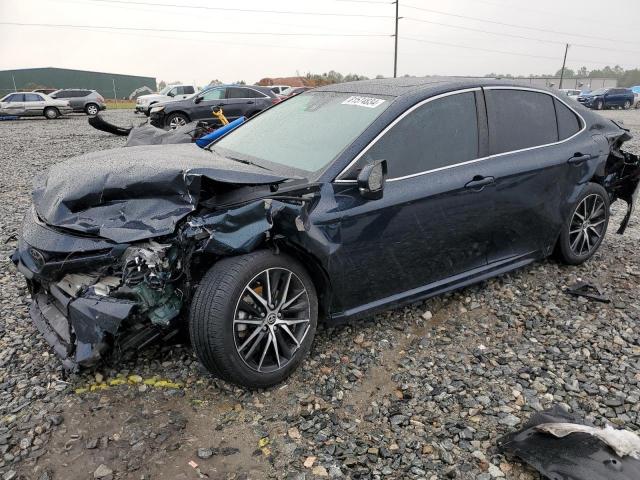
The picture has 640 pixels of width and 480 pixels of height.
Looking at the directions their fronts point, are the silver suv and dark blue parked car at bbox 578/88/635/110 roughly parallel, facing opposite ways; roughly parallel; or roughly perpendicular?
roughly parallel

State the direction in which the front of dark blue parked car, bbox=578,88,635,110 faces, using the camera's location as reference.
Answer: facing the viewer and to the left of the viewer

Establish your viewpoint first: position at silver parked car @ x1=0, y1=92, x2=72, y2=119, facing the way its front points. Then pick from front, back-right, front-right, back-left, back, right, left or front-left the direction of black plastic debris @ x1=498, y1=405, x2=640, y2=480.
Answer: left

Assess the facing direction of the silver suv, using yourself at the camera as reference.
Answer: facing to the left of the viewer

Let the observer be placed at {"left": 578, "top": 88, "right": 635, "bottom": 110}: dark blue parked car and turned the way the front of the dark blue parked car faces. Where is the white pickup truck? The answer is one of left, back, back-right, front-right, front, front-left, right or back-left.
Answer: front

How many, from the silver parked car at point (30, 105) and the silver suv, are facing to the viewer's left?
2

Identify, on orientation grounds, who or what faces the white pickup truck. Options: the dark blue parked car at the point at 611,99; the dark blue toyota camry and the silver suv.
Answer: the dark blue parked car

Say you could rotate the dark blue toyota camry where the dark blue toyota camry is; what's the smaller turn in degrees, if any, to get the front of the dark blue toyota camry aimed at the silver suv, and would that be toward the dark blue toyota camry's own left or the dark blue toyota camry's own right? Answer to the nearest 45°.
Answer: approximately 90° to the dark blue toyota camry's own right

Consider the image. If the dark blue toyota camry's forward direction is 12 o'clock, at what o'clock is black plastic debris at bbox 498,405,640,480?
The black plastic debris is roughly at 9 o'clock from the dark blue toyota camry.

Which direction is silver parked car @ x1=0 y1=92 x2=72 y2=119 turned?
to the viewer's left

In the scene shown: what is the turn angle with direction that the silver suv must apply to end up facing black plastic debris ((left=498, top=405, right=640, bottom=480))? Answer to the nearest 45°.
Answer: approximately 90° to its left

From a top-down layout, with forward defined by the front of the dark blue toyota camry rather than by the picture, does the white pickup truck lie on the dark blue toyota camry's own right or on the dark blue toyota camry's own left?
on the dark blue toyota camry's own right

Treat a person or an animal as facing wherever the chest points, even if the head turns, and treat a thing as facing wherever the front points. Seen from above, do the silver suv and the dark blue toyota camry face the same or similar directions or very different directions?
same or similar directions

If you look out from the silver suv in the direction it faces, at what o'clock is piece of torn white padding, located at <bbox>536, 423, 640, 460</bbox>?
The piece of torn white padding is roughly at 9 o'clock from the silver suv.

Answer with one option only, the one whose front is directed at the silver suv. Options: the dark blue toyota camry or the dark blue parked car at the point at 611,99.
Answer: the dark blue parked car

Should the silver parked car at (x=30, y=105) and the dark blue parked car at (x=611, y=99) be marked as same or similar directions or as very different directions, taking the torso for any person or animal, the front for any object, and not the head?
same or similar directions

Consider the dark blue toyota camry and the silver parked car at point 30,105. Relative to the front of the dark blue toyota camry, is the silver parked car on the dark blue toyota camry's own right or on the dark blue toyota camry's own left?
on the dark blue toyota camry's own right
